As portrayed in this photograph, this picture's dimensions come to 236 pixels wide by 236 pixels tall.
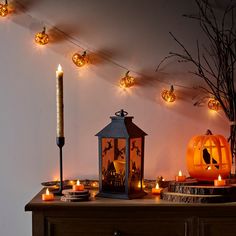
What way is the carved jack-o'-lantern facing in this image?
toward the camera
